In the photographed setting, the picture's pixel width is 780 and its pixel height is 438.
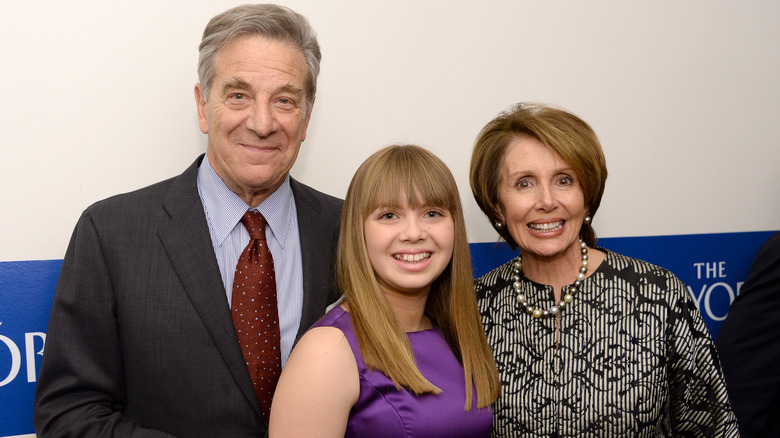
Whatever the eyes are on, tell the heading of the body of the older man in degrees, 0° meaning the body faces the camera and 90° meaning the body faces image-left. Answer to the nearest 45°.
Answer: approximately 315°

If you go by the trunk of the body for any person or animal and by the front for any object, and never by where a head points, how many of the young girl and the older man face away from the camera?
0

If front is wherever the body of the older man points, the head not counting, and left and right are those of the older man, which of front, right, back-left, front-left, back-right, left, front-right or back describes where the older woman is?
front-left
